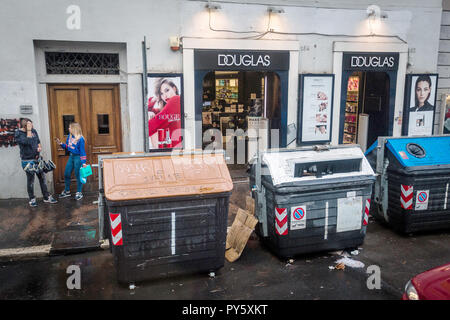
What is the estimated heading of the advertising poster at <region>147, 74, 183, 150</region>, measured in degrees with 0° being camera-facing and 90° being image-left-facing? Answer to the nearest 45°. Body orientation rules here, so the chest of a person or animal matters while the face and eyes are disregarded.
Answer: approximately 0°

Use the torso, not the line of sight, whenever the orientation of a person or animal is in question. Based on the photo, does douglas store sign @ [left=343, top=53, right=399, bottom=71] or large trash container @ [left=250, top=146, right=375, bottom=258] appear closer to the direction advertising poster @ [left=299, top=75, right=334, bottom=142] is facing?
the large trash container

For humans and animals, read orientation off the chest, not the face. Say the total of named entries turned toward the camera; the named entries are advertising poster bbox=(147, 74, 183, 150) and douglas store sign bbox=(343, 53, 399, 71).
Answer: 2

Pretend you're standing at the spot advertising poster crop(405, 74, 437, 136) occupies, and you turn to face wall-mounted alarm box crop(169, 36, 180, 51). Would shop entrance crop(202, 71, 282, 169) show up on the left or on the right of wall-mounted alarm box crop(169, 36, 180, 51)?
right

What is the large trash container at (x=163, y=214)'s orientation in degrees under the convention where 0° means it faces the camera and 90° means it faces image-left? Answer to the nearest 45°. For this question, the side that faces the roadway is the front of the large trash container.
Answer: approximately 0°

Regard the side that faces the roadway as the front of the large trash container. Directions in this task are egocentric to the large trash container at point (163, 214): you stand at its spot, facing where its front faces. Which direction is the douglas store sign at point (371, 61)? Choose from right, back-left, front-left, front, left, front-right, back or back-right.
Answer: back-left

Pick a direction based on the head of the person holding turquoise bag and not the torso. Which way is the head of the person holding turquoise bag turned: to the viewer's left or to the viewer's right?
to the viewer's left

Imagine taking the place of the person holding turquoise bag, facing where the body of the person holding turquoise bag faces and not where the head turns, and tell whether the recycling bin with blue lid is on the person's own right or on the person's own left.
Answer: on the person's own left

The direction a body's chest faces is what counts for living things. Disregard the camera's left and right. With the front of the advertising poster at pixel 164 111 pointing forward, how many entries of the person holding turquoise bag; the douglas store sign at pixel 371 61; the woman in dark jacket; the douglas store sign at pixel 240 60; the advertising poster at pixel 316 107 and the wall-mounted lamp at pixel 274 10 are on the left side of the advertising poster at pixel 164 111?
4
